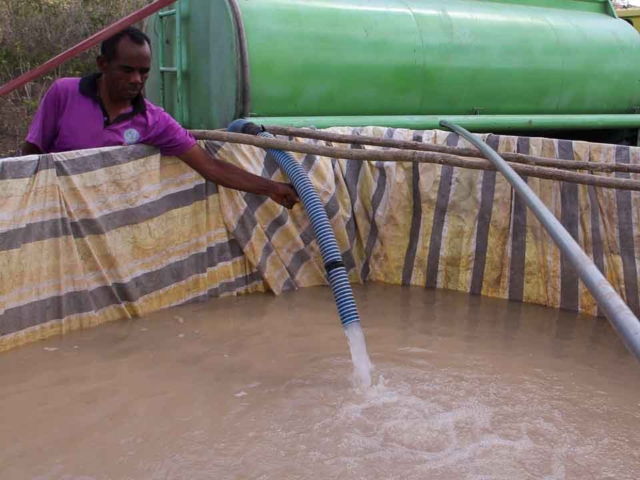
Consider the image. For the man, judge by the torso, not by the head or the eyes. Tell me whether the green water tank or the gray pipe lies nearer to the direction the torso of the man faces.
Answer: the gray pipe

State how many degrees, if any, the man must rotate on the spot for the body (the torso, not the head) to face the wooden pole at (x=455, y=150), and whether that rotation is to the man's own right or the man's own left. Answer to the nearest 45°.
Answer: approximately 45° to the man's own left

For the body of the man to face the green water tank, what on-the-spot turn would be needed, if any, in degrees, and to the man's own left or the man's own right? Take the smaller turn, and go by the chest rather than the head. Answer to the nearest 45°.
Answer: approximately 90° to the man's own left

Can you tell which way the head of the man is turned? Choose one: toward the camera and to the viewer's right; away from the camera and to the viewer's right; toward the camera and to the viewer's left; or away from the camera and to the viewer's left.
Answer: toward the camera and to the viewer's right

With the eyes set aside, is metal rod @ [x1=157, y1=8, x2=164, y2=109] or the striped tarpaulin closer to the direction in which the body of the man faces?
the striped tarpaulin

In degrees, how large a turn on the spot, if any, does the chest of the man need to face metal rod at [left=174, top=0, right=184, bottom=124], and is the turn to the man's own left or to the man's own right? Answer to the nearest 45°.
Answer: approximately 135° to the man's own left

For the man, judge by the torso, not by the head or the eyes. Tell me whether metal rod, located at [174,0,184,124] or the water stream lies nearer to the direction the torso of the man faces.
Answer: the water stream

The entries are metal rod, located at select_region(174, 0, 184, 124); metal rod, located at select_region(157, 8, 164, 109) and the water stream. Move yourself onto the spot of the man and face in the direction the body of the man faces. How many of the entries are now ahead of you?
1

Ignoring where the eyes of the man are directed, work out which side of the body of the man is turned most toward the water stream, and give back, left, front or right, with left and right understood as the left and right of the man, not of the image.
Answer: front

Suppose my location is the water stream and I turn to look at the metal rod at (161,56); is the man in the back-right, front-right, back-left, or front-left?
front-left

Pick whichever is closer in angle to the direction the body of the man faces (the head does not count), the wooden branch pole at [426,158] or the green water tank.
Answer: the wooden branch pole

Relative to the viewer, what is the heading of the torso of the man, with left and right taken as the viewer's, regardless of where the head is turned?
facing the viewer and to the right of the viewer
